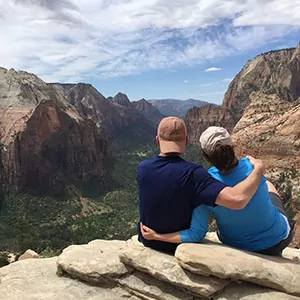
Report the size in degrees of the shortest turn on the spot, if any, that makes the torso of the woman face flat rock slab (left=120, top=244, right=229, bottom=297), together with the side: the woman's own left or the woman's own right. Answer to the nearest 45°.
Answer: approximately 90° to the woman's own left

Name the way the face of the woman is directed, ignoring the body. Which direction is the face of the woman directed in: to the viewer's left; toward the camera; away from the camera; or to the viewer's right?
away from the camera

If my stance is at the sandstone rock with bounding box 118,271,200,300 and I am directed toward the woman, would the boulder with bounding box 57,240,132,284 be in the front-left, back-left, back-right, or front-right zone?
back-left

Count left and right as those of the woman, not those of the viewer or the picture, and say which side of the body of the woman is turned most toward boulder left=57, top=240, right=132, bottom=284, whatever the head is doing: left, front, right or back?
left

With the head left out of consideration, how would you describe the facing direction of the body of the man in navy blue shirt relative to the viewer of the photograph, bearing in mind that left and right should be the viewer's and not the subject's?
facing away from the viewer

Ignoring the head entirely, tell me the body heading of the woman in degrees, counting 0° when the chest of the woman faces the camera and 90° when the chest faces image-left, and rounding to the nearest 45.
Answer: approximately 180°
